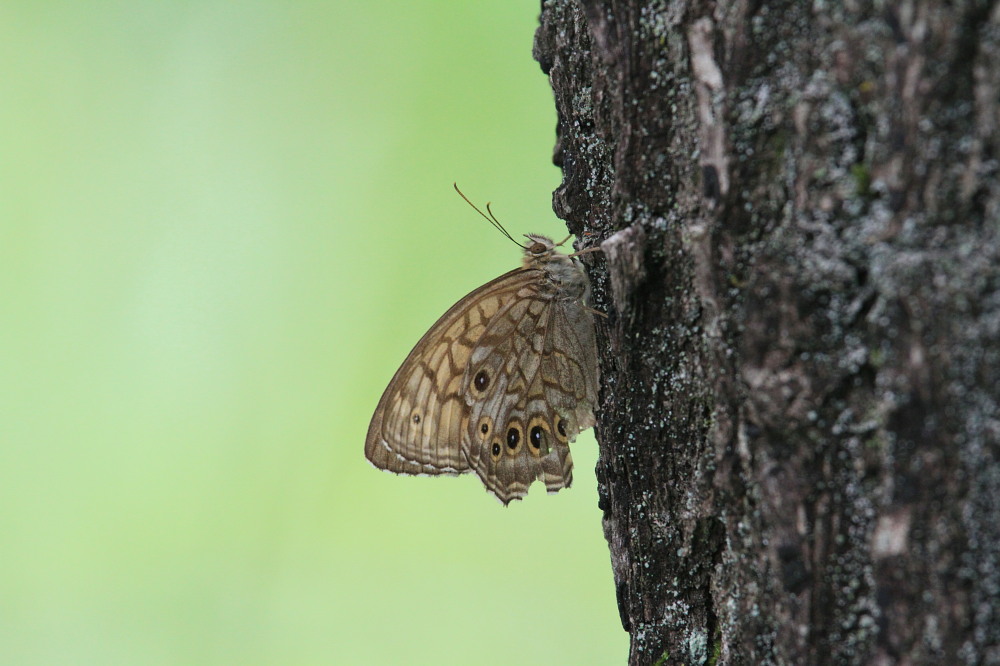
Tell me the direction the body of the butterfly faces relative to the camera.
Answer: to the viewer's left
